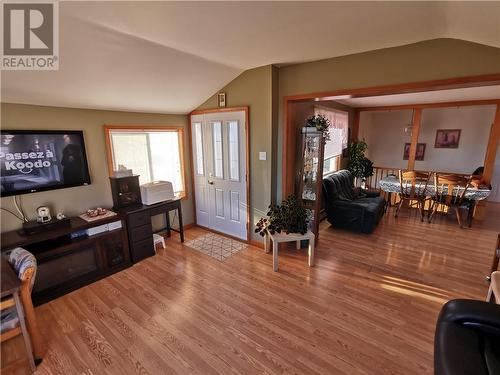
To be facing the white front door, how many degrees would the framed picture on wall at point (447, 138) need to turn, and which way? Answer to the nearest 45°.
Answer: approximately 45° to its right

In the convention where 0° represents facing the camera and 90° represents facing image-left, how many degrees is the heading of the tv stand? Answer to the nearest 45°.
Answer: approximately 315°

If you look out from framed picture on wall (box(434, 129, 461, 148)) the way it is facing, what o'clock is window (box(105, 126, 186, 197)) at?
The window is roughly at 1 o'clock from the framed picture on wall.

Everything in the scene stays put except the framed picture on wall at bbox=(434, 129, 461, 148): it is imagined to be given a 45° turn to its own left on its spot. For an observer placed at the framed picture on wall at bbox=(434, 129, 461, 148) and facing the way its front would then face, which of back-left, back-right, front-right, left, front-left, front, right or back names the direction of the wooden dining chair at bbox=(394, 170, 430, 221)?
front-right

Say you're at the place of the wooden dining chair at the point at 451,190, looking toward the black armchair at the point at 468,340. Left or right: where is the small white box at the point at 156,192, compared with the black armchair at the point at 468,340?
right

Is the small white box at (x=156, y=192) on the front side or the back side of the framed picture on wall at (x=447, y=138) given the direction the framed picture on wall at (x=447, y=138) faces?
on the front side

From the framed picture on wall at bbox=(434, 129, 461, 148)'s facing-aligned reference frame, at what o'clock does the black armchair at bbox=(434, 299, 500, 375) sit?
The black armchair is roughly at 12 o'clock from the framed picture on wall.

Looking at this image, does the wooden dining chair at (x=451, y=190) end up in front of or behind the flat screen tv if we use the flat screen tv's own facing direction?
in front

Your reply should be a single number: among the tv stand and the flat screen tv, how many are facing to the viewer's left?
0

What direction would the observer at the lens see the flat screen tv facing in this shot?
facing the viewer and to the right of the viewer

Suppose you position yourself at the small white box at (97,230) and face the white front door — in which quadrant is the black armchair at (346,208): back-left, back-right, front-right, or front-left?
front-right

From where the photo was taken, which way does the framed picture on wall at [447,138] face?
toward the camera
